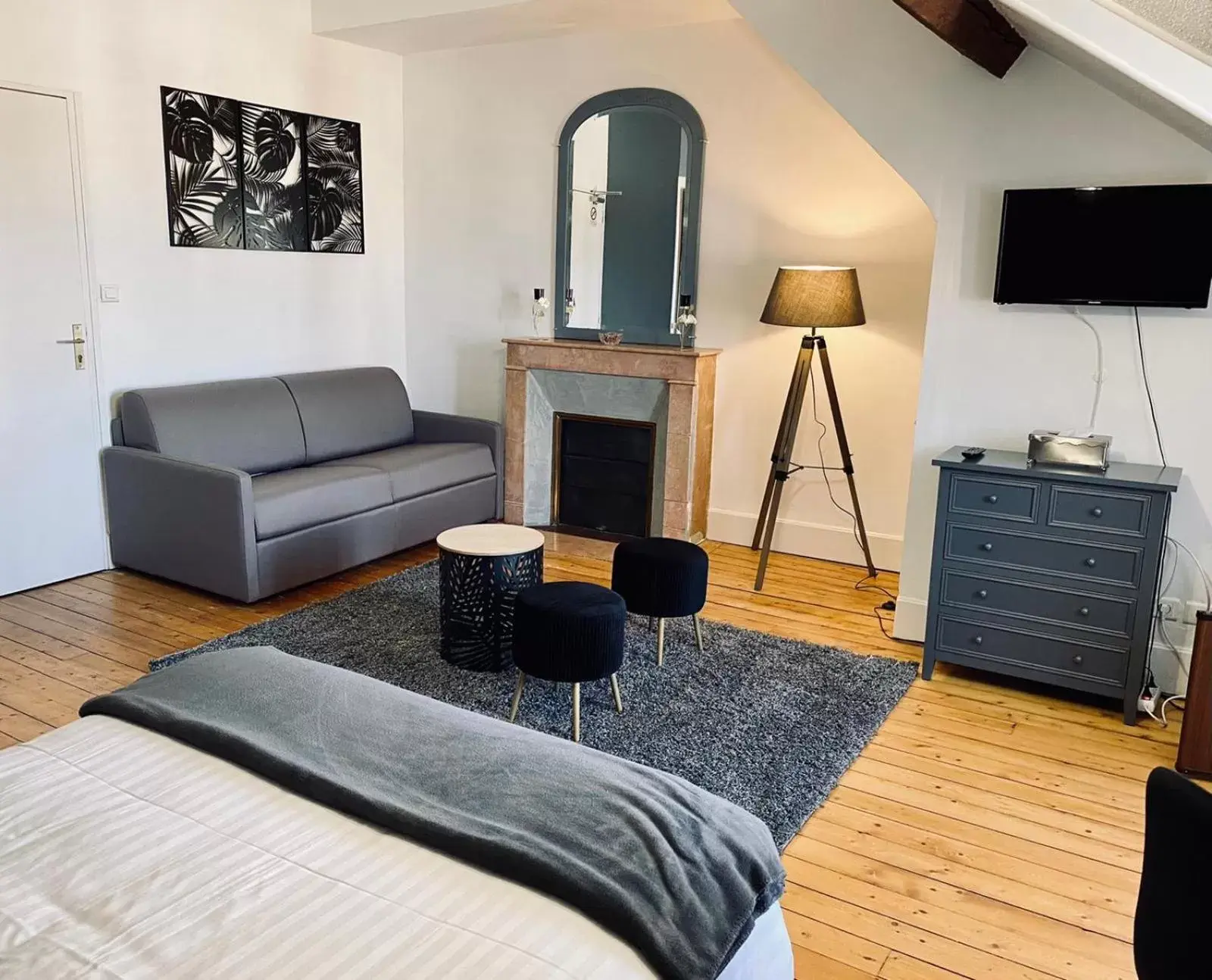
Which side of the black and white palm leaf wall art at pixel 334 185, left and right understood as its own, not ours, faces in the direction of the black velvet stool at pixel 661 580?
front

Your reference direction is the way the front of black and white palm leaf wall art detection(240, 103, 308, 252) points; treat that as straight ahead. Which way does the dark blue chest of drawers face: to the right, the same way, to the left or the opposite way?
to the right

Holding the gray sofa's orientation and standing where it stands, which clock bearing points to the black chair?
The black chair is roughly at 1 o'clock from the gray sofa.

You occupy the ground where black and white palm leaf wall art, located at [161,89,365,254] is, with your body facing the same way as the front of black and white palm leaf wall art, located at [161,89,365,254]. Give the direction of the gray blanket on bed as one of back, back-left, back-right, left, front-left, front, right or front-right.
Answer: front-right

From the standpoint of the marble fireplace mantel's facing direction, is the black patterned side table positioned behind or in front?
in front

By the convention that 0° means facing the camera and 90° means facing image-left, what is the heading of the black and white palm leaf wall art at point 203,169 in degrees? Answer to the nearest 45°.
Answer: approximately 315°

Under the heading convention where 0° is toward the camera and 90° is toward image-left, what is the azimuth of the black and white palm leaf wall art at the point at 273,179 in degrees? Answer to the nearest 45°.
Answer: approximately 315°

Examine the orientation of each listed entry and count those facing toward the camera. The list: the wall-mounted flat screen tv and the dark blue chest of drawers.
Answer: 2

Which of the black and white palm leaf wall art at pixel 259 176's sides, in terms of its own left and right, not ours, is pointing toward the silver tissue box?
front

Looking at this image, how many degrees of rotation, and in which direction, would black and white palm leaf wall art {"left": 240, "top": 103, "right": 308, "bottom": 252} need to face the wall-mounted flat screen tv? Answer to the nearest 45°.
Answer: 0° — it already faces it

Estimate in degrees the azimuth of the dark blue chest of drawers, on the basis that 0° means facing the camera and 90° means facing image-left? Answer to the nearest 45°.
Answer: approximately 0°

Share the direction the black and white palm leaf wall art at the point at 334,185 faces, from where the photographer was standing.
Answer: facing the viewer and to the right of the viewer

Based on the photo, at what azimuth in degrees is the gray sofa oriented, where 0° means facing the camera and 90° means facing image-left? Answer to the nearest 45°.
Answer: approximately 315°
